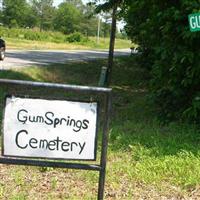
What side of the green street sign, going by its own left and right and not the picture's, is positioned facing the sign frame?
front

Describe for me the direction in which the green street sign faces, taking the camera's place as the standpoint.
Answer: facing the viewer

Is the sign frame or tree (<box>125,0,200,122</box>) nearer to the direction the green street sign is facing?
the sign frame

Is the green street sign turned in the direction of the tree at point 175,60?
no
